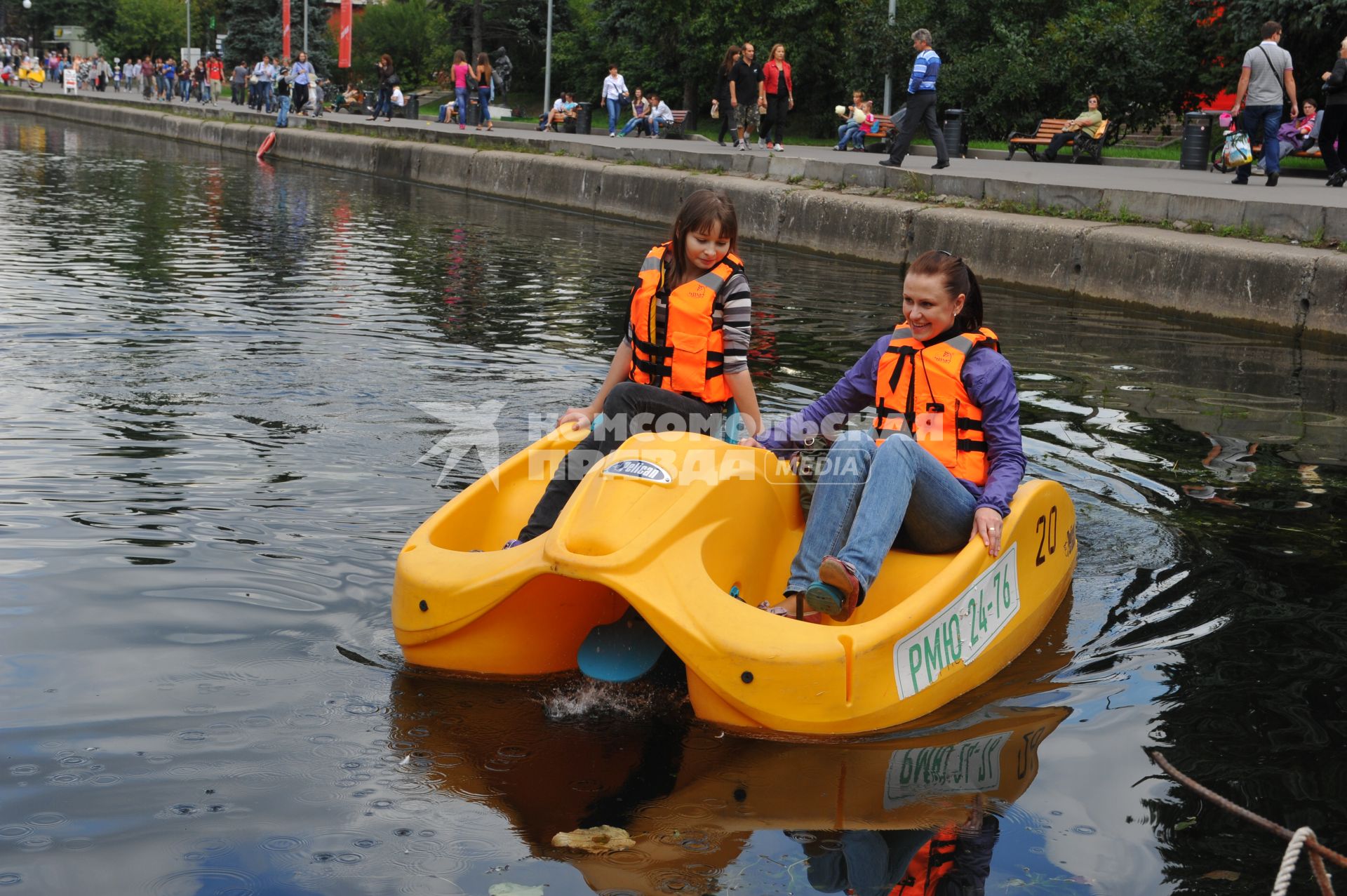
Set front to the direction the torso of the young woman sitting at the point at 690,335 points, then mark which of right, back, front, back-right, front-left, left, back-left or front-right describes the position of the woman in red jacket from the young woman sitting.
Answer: back-right

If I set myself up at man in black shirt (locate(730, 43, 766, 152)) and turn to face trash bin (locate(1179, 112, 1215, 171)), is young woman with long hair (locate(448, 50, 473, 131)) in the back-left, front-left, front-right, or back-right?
back-left

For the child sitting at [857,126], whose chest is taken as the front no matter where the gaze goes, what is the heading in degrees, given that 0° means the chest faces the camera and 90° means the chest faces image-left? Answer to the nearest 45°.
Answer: approximately 45°

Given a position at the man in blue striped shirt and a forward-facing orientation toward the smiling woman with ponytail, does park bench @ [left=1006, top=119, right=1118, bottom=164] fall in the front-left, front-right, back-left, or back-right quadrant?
back-left

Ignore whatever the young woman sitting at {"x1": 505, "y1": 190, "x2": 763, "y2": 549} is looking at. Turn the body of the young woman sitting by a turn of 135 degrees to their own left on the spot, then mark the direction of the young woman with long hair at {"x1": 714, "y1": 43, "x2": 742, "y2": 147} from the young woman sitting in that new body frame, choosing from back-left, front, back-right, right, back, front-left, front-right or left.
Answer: left

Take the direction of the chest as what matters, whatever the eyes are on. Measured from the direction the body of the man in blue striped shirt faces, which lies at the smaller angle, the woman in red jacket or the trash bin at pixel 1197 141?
the woman in red jacket

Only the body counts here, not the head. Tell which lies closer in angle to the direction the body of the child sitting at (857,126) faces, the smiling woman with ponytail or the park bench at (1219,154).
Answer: the smiling woman with ponytail

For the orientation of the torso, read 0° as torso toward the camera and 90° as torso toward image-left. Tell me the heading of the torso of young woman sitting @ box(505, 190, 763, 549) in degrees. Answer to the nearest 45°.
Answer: approximately 45°
